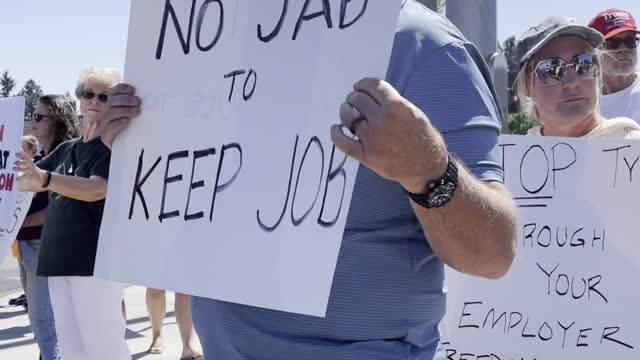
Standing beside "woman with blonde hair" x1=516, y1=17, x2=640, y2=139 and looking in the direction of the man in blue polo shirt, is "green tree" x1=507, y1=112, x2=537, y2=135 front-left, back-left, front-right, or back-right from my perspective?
back-right

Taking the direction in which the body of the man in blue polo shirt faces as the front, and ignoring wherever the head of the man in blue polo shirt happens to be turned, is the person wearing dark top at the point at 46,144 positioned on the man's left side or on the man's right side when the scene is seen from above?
on the man's right side

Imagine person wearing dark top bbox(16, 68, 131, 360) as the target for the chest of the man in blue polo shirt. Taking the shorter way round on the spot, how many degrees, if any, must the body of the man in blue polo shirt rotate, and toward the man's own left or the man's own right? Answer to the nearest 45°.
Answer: approximately 90° to the man's own right

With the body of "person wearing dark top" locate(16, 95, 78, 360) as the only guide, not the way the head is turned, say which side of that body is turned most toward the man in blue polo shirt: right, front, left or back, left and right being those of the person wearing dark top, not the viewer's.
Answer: left

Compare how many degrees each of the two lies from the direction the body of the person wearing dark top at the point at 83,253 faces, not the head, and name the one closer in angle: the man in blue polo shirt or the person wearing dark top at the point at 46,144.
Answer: the man in blue polo shirt
